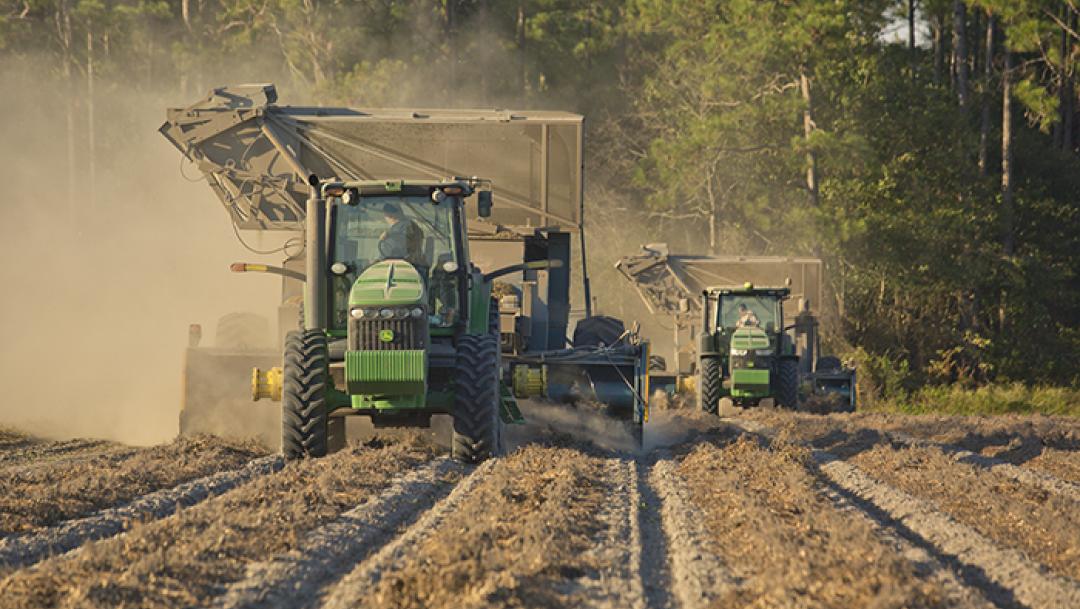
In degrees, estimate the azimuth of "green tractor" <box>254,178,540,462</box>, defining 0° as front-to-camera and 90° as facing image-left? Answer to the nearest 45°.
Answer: approximately 0°

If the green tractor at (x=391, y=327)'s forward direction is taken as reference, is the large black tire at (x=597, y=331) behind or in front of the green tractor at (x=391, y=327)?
behind

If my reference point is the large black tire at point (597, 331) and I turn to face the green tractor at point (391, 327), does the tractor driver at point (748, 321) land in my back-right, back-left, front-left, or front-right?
back-left

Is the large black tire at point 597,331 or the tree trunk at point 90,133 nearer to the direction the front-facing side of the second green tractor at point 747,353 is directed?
the large black tire

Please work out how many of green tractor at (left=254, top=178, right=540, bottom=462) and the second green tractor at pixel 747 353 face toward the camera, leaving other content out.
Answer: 2

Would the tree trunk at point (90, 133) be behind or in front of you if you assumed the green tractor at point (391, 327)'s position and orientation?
behind

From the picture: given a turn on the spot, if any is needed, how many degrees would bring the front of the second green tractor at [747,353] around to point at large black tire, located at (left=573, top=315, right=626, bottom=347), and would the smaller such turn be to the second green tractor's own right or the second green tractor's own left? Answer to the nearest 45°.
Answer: approximately 45° to the second green tractor's own right
